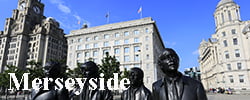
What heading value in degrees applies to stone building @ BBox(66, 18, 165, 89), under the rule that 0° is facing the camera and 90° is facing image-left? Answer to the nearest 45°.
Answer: approximately 0°

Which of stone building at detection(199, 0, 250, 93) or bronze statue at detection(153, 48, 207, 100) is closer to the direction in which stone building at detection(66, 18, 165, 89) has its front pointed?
the bronze statue

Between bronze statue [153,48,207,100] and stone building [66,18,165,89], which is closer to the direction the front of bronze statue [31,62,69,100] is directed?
the bronze statue

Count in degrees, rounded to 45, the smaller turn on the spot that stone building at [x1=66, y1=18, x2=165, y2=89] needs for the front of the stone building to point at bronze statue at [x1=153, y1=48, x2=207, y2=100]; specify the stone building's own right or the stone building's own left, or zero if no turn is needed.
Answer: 0° — it already faces it

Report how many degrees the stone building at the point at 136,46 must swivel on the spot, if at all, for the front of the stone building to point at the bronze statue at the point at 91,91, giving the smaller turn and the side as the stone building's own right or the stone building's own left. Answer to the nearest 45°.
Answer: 0° — it already faces it

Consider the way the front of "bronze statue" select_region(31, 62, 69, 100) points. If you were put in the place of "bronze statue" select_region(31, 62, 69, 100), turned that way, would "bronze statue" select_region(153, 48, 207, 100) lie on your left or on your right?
on your left

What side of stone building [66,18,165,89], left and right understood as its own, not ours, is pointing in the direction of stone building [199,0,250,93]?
left

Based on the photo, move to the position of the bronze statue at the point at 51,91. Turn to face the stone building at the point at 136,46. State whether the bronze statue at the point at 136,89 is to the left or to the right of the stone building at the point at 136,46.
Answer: right

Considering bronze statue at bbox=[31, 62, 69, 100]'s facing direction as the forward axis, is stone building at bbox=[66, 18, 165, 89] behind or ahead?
behind

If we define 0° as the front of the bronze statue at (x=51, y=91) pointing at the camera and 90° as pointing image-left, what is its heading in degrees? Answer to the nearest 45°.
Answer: approximately 45°
